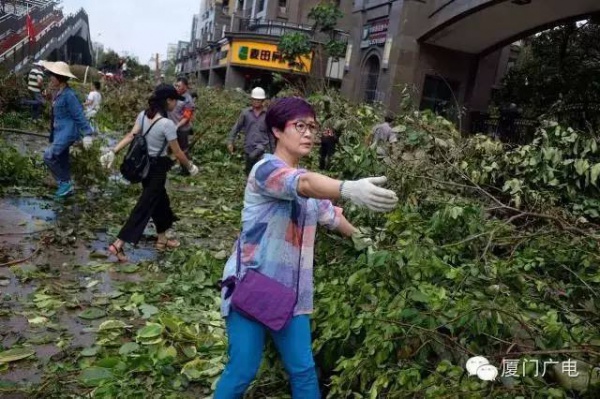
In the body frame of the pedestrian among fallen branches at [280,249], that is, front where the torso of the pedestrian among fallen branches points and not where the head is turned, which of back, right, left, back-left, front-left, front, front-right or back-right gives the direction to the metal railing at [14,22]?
back

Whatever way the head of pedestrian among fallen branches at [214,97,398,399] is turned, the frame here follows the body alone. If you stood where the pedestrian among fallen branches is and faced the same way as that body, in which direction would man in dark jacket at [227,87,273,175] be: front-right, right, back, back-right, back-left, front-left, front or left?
back-left

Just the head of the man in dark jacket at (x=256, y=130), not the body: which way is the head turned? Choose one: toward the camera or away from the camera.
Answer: toward the camera

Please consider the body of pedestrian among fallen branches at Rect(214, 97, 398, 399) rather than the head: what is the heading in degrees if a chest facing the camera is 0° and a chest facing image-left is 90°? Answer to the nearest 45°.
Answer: approximately 315°

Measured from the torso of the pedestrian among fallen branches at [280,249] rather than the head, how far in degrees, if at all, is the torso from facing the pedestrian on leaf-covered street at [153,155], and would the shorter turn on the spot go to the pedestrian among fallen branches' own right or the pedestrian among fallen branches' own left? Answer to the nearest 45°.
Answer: approximately 180°

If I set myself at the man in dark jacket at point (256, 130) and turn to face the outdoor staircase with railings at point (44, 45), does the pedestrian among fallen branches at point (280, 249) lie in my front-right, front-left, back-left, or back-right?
back-left

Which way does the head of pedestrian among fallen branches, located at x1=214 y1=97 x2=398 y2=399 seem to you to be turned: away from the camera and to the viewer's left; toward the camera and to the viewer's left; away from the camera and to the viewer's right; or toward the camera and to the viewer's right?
toward the camera and to the viewer's right

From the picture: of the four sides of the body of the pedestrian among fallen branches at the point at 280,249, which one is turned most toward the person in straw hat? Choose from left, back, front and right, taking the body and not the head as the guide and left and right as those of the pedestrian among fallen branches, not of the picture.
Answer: back

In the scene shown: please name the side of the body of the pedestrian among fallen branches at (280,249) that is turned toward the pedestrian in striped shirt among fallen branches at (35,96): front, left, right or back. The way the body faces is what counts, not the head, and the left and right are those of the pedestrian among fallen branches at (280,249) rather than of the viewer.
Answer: back

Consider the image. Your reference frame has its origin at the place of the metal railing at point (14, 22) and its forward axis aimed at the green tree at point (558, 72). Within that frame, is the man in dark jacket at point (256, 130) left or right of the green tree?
right

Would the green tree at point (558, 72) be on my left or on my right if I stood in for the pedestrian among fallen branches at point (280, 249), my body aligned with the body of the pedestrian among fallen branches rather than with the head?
on my left
